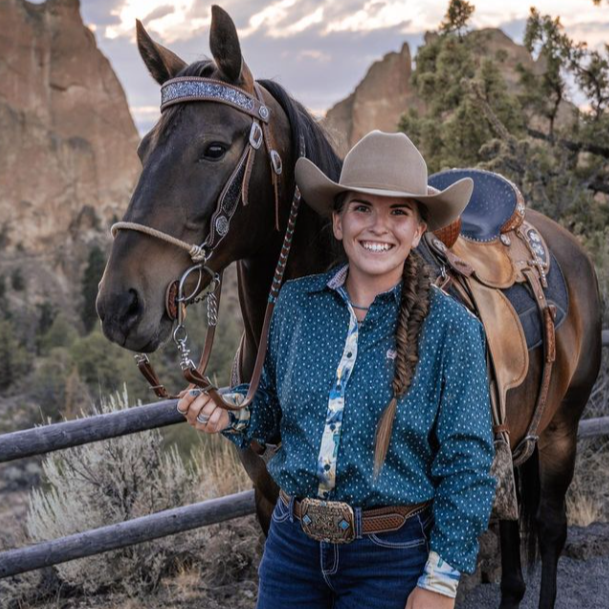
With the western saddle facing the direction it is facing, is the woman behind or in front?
in front

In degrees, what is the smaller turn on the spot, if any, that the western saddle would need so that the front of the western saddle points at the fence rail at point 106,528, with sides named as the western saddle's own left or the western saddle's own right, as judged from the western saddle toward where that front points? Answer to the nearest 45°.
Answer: approximately 45° to the western saddle's own right

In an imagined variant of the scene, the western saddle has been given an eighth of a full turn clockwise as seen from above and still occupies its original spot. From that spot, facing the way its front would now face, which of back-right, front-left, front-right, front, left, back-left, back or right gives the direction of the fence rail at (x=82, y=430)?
front

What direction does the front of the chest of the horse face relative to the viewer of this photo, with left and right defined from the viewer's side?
facing the viewer and to the left of the viewer

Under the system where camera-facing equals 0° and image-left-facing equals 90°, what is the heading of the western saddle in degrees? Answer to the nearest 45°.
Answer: approximately 45°
